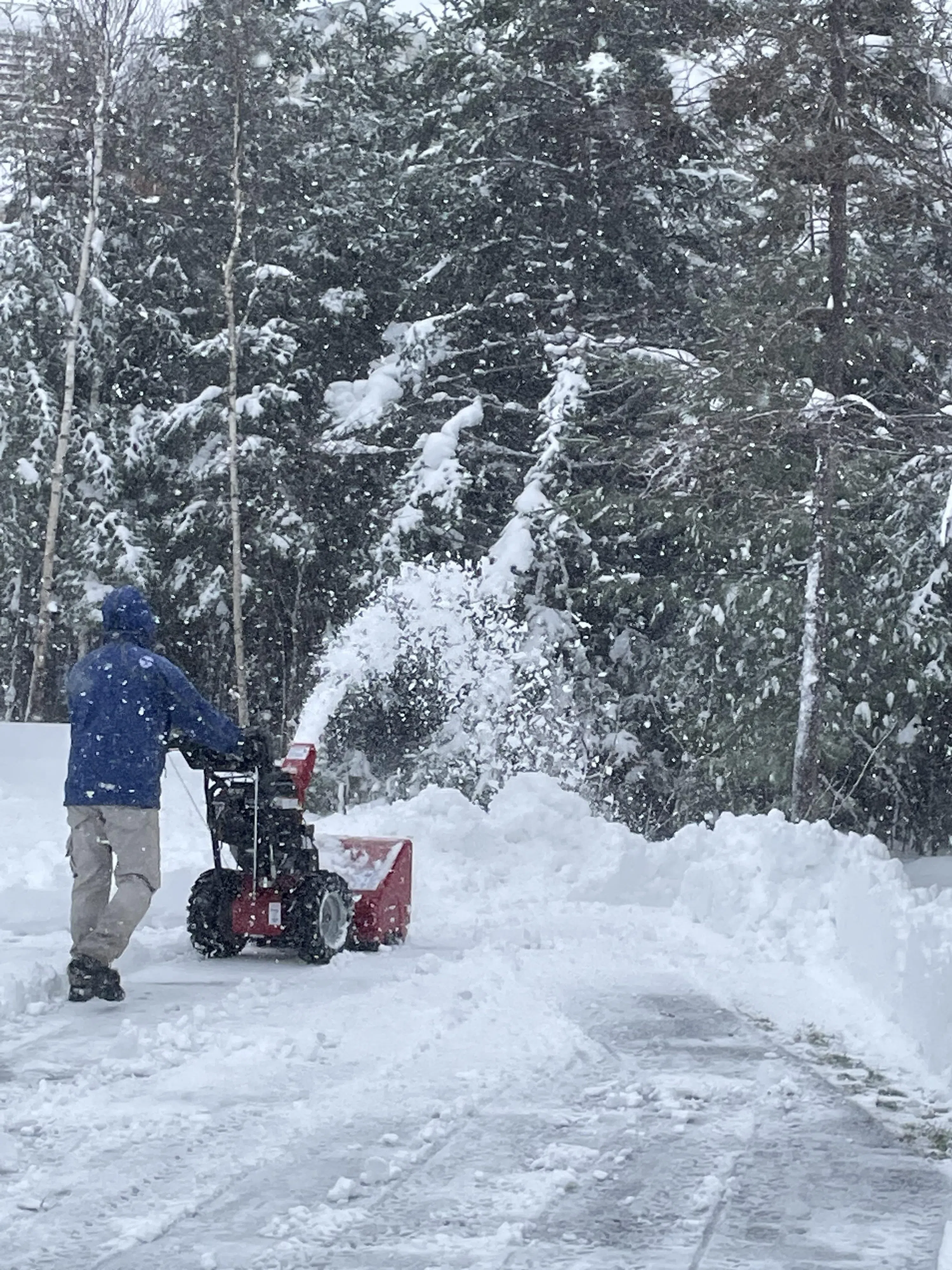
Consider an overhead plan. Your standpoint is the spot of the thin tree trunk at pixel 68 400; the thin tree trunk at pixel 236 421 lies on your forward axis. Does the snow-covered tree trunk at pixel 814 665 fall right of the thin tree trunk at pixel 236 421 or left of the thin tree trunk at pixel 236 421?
right

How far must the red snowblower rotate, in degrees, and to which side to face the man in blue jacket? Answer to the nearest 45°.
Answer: approximately 180°

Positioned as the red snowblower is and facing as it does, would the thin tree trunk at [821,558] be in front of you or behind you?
in front

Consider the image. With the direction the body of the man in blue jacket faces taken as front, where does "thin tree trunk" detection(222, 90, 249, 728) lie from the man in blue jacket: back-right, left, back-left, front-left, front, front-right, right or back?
front-left

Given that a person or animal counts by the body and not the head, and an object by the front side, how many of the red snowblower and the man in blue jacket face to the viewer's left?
0

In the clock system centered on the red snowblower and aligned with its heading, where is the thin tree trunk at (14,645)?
The thin tree trunk is roughly at 10 o'clock from the red snowblower.

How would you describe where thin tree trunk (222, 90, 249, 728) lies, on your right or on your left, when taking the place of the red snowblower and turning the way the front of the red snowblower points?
on your left

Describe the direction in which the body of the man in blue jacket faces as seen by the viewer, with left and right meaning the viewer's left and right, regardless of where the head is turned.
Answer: facing away from the viewer and to the right of the viewer

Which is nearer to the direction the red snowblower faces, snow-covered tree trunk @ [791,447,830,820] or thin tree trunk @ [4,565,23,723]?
the snow-covered tree trunk

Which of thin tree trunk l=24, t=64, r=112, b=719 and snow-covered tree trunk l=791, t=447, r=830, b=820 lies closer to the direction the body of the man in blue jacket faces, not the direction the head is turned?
the snow-covered tree trunk

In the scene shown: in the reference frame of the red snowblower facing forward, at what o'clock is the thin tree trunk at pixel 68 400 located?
The thin tree trunk is roughly at 10 o'clock from the red snowblower.

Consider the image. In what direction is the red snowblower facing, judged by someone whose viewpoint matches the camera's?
facing away from the viewer and to the right of the viewer

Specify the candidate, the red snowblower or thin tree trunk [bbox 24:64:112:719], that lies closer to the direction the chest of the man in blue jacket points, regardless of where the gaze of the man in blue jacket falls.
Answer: the red snowblower
